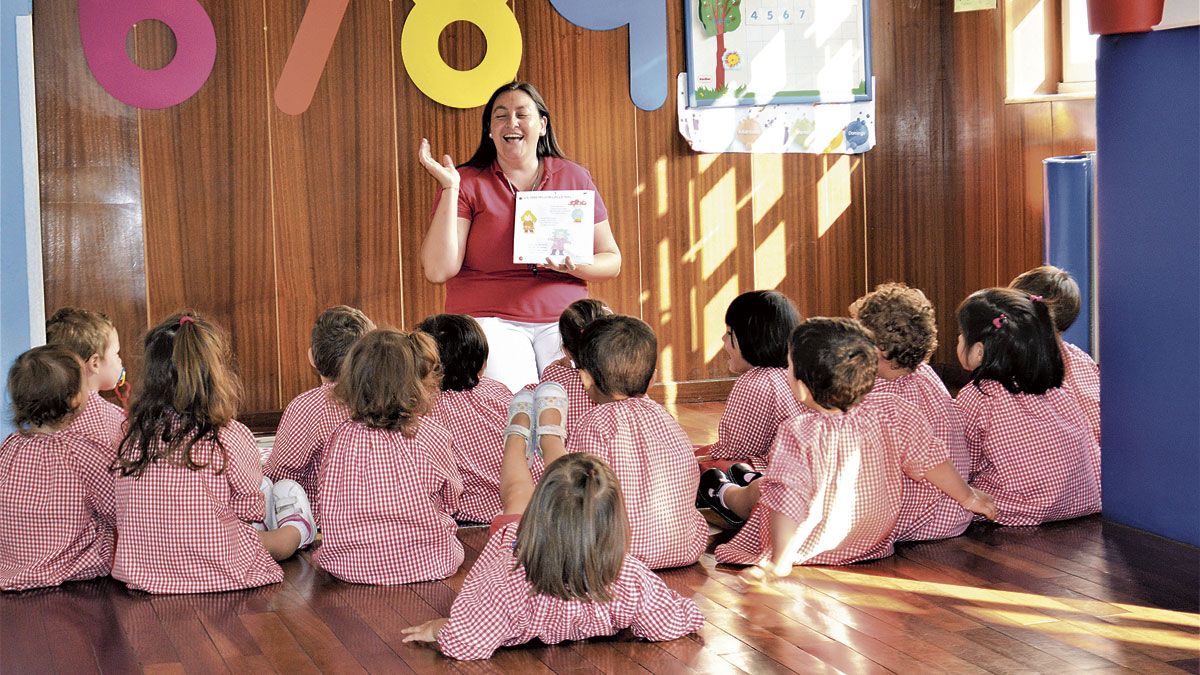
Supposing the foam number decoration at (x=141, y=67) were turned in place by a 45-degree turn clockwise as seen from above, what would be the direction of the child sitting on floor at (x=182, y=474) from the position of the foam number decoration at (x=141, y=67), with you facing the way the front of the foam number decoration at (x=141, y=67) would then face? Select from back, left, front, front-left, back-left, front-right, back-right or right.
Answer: front-left

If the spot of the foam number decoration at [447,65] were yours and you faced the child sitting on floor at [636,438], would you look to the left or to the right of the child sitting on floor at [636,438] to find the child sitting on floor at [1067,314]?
left

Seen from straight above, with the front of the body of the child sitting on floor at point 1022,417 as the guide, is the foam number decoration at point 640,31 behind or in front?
in front

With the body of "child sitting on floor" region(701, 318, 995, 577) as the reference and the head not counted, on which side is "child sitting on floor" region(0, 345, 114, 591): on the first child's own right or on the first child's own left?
on the first child's own left

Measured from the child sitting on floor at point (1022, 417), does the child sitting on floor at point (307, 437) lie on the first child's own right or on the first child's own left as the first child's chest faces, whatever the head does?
on the first child's own left

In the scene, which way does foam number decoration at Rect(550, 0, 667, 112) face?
toward the camera

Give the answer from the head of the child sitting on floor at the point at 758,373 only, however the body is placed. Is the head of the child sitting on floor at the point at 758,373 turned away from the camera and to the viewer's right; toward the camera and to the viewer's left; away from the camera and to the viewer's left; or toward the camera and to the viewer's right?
away from the camera and to the viewer's left

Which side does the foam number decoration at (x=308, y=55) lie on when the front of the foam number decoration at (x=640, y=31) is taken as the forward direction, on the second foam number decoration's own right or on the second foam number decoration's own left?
on the second foam number decoration's own right

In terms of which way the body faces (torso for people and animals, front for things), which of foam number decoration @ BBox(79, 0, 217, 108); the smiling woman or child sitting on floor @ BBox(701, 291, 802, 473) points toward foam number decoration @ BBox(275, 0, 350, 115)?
the child sitting on floor

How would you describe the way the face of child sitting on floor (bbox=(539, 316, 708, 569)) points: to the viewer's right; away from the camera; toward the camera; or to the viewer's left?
away from the camera

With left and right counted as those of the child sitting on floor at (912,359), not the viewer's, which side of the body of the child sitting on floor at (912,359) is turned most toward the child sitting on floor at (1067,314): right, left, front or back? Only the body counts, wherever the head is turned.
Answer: right

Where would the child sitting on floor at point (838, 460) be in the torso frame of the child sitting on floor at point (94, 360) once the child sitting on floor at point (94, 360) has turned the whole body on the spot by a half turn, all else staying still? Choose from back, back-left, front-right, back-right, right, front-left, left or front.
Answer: left

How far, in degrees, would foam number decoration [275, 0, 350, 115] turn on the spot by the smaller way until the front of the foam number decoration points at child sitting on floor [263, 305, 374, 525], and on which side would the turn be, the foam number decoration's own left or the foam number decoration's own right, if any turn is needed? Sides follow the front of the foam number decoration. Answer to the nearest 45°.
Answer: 0° — it already faces them

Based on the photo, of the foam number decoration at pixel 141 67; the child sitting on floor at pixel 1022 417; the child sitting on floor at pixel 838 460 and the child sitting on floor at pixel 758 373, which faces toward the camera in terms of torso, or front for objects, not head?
the foam number decoration

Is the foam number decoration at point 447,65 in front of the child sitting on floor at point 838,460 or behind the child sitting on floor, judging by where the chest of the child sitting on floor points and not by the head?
in front

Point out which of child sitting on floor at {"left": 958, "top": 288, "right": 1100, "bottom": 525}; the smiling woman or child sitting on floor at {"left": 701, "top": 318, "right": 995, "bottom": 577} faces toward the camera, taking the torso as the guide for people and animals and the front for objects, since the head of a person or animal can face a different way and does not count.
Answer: the smiling woman
